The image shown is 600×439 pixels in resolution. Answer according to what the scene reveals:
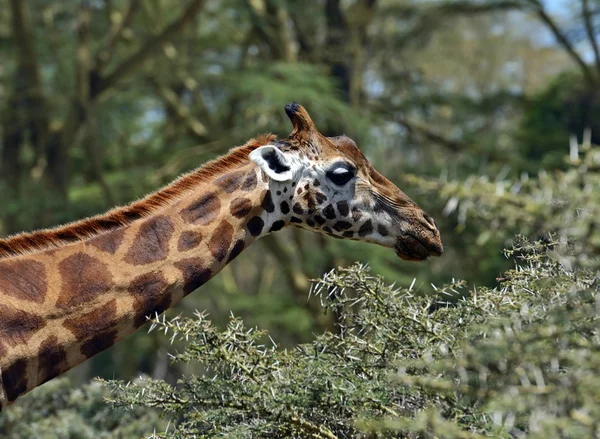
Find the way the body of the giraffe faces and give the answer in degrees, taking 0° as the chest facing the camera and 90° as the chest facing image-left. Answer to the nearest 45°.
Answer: approximately 270°

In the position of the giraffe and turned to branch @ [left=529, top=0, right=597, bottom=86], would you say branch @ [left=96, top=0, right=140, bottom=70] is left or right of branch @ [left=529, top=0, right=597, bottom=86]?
left

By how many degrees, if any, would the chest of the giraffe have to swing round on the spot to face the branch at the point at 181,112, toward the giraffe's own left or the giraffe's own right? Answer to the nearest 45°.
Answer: approximately 90° to the giraffe's own left

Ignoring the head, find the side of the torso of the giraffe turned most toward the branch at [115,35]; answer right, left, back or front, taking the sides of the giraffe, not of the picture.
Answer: left

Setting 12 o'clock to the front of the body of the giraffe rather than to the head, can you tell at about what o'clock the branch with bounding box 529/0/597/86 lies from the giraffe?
The branch is roughly at 10 o'clock from the giraffe.

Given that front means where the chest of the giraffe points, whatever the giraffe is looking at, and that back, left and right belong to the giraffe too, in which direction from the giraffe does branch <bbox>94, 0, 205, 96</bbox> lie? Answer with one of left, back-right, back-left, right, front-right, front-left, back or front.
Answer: left
